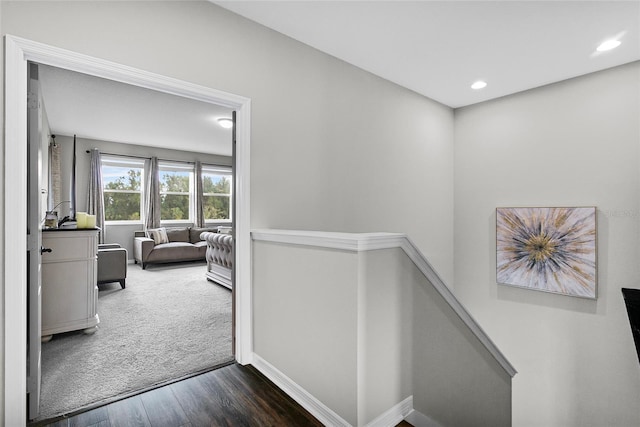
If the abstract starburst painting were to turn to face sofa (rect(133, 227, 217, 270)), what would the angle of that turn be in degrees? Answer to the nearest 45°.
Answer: approximately 45° to its right

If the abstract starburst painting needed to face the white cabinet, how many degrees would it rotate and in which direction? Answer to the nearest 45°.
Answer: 0° — it already faces it

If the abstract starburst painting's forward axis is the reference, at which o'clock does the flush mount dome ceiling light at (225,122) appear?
The flush mount dome ceiling light is roughly at 1 o'clock from the abstract starburst painting.

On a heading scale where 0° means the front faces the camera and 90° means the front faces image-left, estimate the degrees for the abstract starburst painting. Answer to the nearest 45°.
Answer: approximately 45°

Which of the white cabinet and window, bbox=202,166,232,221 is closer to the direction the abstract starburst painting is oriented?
the white cabinet

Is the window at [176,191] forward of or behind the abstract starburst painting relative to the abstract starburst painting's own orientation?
forward

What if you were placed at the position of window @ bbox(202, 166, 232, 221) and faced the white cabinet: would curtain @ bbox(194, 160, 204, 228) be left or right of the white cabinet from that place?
right

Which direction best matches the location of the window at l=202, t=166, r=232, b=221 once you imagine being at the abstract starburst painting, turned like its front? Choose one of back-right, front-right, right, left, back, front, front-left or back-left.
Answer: front-right

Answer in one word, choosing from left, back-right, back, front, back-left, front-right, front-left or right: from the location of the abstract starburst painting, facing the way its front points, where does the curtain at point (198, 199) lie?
front-right
